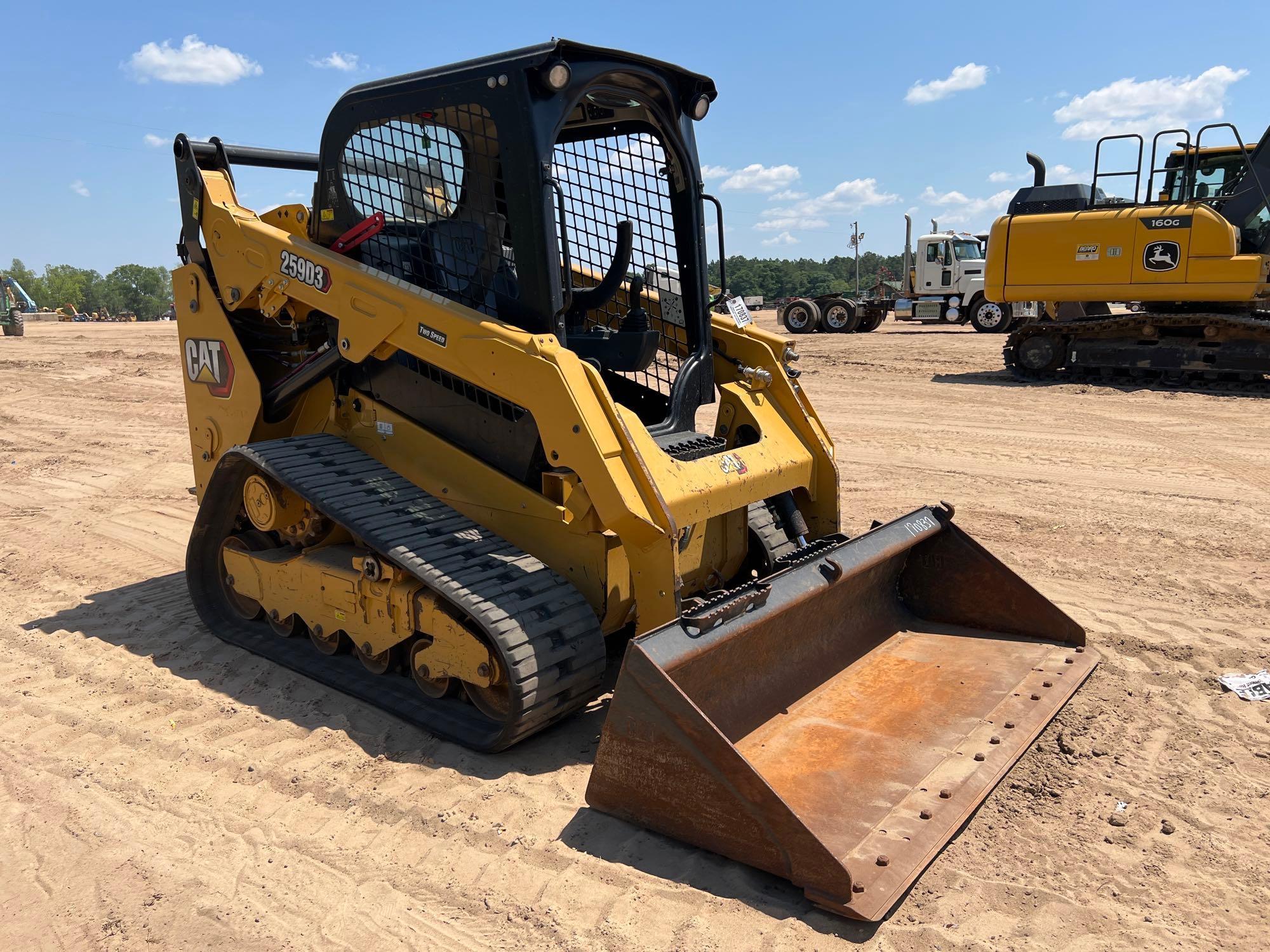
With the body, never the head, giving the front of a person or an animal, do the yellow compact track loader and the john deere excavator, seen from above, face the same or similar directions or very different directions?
same or similar directions

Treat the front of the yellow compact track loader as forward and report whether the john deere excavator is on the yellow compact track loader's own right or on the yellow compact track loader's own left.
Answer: on the yellow compact track loader's own left

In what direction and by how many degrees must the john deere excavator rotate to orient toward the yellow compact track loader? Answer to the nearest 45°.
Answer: approximately 90° to its right

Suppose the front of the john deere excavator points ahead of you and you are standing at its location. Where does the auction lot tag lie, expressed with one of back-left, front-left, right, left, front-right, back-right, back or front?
right

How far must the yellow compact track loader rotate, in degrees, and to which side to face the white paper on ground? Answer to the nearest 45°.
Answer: approximately 45° to its left

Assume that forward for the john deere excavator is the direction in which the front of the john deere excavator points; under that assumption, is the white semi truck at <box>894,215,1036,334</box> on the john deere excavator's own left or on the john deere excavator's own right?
on the john deere excavator's own left

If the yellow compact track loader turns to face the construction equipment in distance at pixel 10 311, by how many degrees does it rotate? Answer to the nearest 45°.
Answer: approximately 180°

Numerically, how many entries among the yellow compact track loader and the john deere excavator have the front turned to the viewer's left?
0

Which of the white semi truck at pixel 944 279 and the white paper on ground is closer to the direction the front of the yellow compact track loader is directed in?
the white paper on ground

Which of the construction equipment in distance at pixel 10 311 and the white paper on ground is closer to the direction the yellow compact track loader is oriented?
the white paper on ground

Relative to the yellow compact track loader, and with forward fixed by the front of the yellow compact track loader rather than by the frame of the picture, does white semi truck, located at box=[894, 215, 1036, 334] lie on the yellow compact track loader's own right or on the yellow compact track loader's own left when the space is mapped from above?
on the yellow compact track loader's own left

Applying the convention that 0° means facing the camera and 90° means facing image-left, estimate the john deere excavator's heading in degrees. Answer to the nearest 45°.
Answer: approximately 270°

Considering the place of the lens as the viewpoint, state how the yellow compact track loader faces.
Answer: facing the viewer and to the right of the viewer
